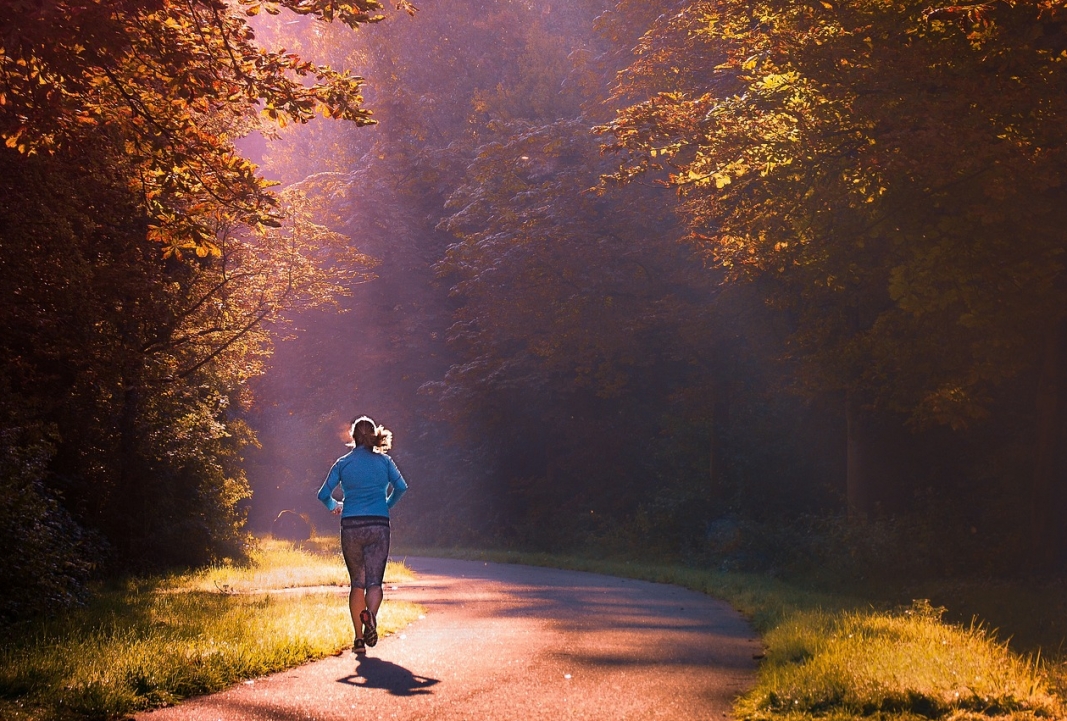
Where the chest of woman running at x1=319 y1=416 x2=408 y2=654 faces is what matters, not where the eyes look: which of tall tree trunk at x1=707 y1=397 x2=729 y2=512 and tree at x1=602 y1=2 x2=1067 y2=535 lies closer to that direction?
the tall tree trunk

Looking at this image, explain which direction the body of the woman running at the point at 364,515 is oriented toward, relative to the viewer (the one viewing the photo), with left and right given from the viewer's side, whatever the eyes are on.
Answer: facing away from the viewer

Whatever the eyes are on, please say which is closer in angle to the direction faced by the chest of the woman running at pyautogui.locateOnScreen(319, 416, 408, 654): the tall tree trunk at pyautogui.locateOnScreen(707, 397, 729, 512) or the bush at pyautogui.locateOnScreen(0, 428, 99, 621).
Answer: the tall tree trunk

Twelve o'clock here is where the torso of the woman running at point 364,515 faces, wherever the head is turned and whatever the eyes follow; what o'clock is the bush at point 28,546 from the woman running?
The bush is roughly at 10 o'clock from the woman running.

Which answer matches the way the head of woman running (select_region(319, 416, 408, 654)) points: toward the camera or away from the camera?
away from the camera

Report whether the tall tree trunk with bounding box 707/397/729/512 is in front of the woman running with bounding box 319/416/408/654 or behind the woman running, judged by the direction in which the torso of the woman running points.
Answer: in front

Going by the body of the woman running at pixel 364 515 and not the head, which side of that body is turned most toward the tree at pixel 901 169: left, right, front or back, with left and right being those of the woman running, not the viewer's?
right
